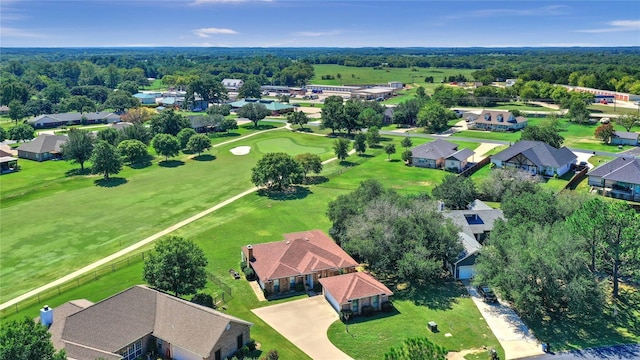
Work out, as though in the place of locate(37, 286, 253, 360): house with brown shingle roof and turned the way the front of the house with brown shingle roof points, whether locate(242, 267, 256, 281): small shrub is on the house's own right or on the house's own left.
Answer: on the house's own left

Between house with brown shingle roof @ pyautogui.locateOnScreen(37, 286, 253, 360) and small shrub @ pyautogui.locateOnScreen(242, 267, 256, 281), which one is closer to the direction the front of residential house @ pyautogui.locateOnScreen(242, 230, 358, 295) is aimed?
the house with brown shingle roof

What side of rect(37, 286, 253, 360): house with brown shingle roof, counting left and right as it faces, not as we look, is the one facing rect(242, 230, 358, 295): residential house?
left

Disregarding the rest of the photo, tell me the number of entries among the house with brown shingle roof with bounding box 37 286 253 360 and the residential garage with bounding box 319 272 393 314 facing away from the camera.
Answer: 0

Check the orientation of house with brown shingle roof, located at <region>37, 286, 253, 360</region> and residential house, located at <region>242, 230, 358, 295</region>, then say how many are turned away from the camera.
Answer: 0

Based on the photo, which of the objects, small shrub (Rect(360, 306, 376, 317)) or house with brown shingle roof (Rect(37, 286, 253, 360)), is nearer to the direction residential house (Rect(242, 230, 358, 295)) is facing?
the small shrub

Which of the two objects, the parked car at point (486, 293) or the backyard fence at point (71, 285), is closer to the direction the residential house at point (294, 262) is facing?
the parked car
